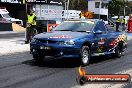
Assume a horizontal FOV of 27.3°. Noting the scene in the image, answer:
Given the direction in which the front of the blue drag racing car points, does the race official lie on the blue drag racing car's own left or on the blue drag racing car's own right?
on the blue drag racing car's own right
